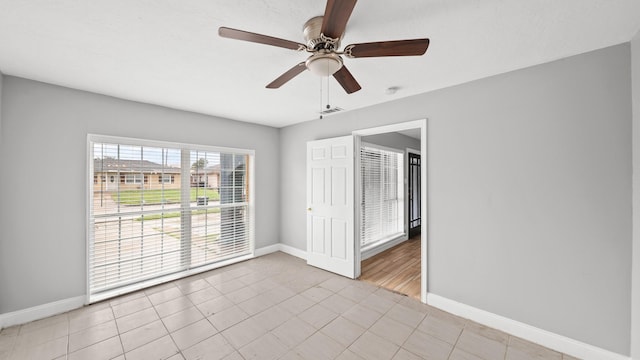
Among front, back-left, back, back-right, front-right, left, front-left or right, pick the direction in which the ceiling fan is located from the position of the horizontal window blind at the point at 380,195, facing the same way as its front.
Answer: front-right

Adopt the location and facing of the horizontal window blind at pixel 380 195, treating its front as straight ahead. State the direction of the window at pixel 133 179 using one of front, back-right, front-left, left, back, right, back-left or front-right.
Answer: right

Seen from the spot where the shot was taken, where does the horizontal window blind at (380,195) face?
facing the viewer and to the right of the viewer
